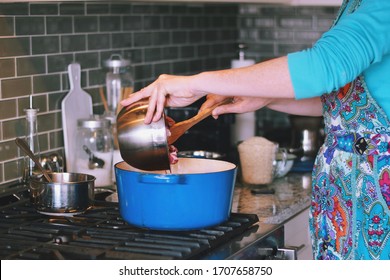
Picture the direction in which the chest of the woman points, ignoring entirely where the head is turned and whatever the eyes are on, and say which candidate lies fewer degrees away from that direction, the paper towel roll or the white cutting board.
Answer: the white cutting board

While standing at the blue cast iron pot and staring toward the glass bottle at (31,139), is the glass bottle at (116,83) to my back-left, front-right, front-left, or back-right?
front-right

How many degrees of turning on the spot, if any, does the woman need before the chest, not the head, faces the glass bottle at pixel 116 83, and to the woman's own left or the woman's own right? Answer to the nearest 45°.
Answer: approximately 45° to the woman's own right

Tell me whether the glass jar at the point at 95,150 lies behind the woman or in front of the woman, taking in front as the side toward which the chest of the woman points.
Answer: in front

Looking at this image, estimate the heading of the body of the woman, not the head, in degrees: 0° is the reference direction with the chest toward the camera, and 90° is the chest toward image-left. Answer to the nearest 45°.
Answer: approximately 90°

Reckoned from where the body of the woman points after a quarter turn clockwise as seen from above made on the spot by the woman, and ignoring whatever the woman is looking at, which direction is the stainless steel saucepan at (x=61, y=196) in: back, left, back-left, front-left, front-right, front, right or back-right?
left

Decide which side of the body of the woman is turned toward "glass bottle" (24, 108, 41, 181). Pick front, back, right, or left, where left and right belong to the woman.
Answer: front

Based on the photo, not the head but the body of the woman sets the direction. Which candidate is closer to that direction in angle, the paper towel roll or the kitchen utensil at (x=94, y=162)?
the kitchen utensil

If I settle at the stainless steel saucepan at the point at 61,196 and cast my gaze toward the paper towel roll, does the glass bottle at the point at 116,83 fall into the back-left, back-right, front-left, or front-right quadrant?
front-left
